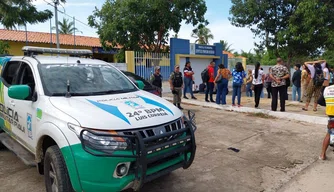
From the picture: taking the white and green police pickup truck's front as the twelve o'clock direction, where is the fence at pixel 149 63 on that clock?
The fence is roughly at 8 o'clock from the white and green police pickup truck.

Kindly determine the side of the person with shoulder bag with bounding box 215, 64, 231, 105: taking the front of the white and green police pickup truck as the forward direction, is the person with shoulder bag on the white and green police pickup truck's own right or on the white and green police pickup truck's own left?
on the white and green police pickup truck's own left

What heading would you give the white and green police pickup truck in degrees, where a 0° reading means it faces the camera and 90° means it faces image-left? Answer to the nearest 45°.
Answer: approximately 315°

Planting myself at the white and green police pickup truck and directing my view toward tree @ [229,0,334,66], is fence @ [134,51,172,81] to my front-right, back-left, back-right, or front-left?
front-left

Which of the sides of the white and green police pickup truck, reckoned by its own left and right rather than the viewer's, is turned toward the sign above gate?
left

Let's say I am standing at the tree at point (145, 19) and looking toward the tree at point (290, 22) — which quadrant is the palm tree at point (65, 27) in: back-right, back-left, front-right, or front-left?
back-left

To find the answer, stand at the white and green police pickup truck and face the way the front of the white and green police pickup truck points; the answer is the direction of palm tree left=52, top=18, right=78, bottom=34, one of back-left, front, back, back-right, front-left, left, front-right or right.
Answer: back-left

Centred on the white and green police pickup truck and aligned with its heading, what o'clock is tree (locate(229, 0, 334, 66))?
The tree is roughly at 9 o'clock from the white and green police pickup truck.

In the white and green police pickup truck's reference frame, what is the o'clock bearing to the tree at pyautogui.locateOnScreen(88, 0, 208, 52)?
The tree is roughly at 8 o'clock from the white and green police pickup truck.
